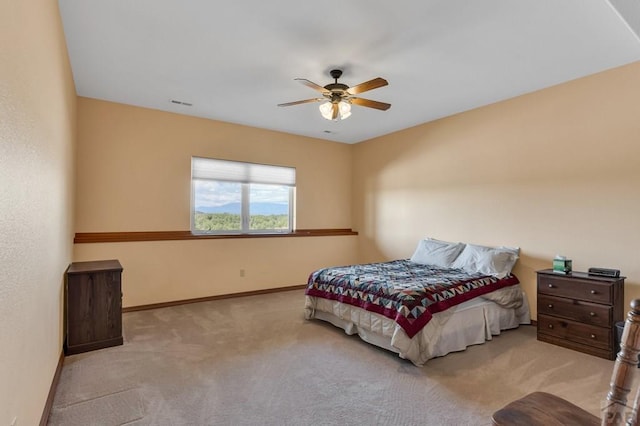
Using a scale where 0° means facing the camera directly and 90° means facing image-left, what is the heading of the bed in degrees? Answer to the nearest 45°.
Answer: approximately 45°

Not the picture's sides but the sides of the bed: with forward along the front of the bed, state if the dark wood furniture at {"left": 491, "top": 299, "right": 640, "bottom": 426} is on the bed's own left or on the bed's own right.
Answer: on the bed's own left

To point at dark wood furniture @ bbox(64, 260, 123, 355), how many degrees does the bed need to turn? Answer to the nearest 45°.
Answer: approximately 45° to its right

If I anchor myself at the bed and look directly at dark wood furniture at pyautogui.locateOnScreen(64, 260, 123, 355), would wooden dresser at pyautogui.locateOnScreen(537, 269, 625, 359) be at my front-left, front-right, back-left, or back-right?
back-left

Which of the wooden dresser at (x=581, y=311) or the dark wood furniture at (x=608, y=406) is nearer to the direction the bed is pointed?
the dark wood furniture
